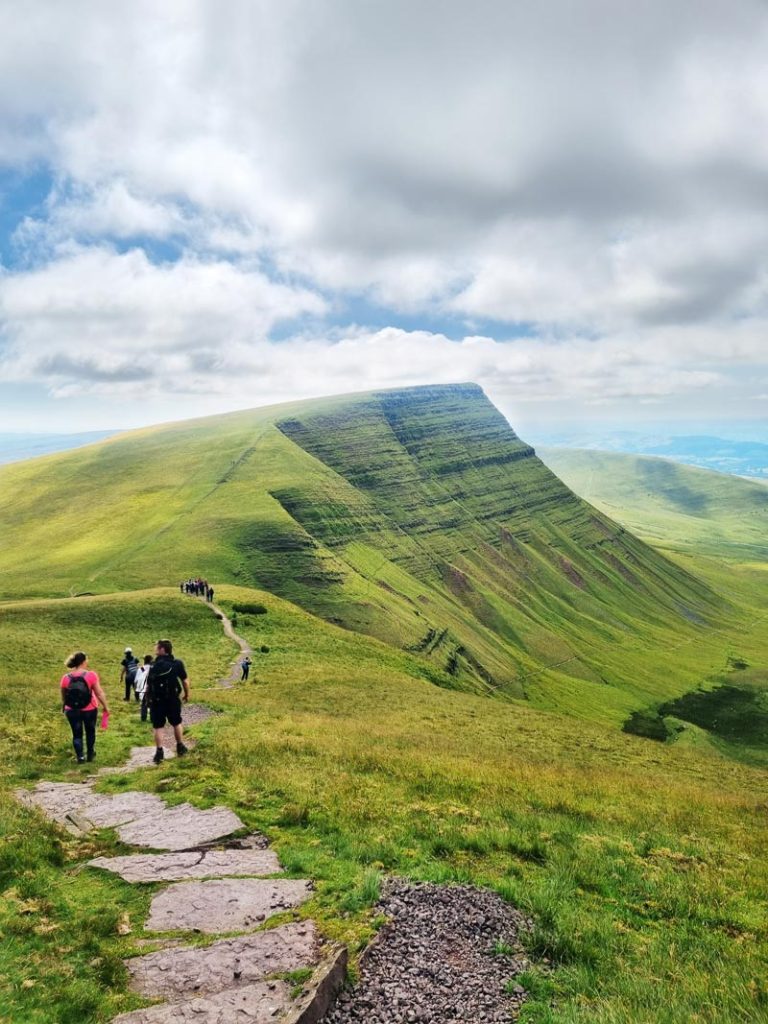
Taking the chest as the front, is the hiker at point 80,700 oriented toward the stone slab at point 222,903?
no

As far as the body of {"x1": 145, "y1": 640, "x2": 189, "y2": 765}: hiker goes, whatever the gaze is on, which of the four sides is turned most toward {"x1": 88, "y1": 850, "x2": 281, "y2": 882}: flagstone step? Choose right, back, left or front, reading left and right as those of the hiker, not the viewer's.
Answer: back

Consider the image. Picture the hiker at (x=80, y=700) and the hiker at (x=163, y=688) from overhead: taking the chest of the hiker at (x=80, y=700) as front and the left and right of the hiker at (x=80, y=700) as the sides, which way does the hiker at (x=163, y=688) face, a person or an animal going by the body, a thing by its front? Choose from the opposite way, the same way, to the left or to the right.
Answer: the same way

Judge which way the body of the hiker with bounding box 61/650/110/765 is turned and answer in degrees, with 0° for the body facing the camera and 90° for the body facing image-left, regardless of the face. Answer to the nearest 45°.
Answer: approximately 180°

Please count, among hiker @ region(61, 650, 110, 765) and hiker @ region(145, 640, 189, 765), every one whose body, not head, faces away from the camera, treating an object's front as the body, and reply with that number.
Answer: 2

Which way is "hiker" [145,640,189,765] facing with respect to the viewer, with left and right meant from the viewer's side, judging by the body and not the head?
facing away from the viewer

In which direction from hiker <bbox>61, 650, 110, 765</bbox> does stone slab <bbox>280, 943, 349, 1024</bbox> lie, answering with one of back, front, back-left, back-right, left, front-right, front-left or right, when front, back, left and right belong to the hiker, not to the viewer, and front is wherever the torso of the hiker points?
back

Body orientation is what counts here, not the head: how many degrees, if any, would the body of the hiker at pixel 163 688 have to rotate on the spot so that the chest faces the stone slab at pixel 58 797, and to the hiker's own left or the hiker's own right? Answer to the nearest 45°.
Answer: approximately 135° to the hiker's own left

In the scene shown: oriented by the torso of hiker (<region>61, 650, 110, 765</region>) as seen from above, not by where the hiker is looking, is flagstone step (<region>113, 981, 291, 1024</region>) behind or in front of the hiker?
behind

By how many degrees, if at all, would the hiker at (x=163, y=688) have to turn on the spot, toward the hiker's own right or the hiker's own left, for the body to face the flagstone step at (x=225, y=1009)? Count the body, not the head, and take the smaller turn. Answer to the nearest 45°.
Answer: approximately 180°

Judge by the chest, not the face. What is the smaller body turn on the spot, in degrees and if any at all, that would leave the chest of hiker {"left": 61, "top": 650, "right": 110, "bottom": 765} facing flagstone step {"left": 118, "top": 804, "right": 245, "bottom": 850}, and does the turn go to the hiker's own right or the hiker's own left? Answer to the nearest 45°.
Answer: approximately 180°

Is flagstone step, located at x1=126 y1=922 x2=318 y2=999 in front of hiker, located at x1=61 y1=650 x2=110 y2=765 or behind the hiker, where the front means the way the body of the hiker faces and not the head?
behind
